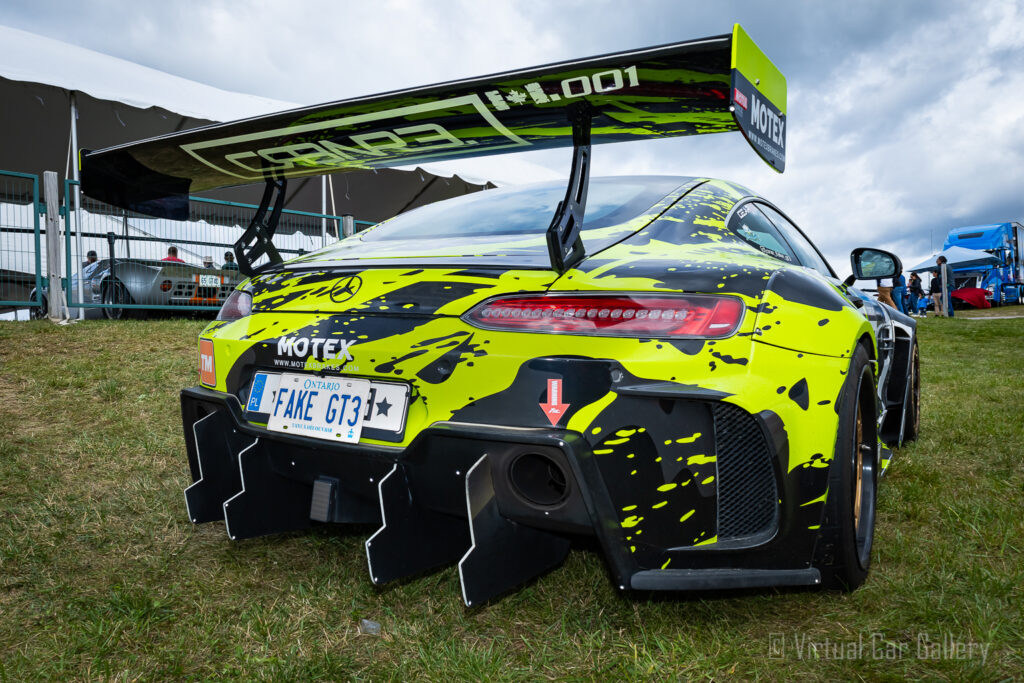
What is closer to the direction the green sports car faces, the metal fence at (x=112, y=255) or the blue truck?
the blue truck

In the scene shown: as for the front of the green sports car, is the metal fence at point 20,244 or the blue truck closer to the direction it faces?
the blue truck

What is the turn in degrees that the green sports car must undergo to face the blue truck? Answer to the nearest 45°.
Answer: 0° — it already faces it

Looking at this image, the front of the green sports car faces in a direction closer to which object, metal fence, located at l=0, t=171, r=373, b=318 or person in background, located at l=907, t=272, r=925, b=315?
the person in background

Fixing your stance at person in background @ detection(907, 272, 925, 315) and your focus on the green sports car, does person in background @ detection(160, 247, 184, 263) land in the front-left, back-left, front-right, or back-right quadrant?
front-right

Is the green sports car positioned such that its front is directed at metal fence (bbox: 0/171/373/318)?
no

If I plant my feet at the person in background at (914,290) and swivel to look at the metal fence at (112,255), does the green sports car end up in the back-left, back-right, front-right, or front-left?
front-left

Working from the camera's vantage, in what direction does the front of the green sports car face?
facing away from the viewer and to the right of the viewer

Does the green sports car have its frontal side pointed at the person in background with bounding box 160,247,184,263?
no

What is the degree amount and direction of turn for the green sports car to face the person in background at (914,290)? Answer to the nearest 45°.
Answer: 0° — it already faces them

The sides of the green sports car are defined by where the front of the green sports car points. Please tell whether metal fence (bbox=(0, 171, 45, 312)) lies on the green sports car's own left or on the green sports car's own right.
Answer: on the green sports car's own left
